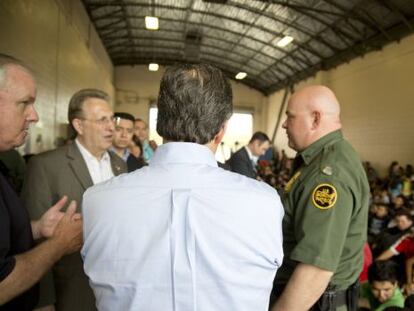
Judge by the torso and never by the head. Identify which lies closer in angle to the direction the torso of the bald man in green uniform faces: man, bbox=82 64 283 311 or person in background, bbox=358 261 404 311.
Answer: the man

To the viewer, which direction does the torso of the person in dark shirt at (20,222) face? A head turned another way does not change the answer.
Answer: to the viewer's right

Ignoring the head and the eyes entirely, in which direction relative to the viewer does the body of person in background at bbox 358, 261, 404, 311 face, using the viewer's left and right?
facing the viewer

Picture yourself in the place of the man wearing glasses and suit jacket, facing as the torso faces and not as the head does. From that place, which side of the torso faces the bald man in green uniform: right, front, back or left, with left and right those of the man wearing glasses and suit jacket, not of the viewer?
front

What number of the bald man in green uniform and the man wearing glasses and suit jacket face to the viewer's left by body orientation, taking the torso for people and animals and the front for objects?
1

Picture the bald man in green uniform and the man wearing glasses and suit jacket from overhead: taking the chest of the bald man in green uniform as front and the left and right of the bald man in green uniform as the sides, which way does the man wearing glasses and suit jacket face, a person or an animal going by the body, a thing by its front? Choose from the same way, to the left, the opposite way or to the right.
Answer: the opposite way

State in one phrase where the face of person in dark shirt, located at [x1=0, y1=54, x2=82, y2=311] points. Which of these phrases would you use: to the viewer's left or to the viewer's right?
to the viewer's right

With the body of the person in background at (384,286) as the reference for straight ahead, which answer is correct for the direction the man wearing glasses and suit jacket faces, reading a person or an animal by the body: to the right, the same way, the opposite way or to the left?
to the left

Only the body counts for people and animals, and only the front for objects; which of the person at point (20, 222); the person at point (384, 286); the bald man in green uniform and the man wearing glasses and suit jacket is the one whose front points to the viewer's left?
the bald man in green uniform

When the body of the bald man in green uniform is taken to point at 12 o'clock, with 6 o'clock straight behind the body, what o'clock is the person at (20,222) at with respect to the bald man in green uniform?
The person is roughly at 11 o'clock from the bald man in green uniform.

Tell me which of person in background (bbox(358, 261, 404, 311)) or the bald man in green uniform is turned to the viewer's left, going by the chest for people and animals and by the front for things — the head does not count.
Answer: the bald man in green uniform

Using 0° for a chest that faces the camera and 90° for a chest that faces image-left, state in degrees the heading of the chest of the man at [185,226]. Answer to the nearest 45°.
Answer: approximately 180°

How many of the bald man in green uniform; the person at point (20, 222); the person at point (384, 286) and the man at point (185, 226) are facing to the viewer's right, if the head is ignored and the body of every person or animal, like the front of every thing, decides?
1

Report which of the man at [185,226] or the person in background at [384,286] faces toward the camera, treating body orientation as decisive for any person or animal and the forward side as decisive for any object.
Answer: the person in background
